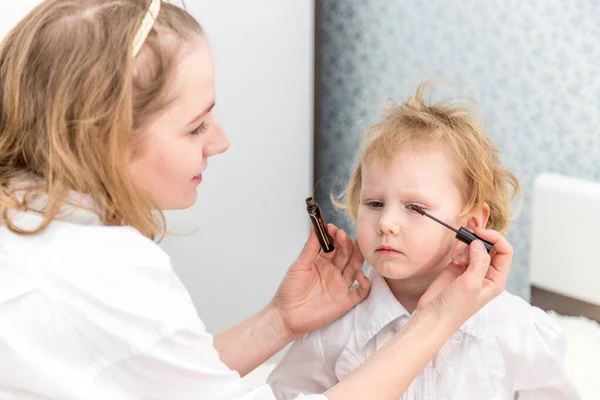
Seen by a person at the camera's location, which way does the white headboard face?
facing the viewer and to the left of the viewer

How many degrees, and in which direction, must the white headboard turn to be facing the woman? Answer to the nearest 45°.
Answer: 0° — it already faces them

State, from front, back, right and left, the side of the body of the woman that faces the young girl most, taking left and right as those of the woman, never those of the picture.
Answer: front

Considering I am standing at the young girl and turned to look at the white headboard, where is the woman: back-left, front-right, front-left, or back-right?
back-left

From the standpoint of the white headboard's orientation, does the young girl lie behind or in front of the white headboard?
in front

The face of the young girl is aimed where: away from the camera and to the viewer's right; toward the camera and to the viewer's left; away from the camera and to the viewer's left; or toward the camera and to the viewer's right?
toward the camera and to the viewer's left

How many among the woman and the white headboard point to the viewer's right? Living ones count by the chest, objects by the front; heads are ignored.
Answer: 1

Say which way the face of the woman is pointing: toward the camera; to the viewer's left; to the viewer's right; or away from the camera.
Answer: to the viewer's right

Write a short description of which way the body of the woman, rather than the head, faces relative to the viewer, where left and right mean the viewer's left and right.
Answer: facing to the right of the viewer

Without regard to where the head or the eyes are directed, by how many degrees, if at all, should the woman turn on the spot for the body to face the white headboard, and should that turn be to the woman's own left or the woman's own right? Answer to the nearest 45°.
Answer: approximately 45° to the woman's own left

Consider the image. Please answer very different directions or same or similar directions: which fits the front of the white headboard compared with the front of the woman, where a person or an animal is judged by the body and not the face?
very different directions
